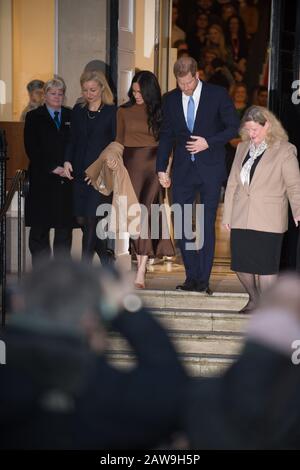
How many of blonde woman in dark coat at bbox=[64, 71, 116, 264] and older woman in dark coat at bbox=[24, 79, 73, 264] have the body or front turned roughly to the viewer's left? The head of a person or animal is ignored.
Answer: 0

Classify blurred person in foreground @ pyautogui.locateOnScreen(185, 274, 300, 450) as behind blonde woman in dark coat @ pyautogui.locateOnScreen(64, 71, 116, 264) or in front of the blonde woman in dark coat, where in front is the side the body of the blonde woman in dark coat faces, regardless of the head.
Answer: in front

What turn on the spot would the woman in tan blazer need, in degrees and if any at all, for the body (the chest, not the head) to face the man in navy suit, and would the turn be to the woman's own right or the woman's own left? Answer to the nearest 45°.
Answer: approximately 90° to the woman's own right

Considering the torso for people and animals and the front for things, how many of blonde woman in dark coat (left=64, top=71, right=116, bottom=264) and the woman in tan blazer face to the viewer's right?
0

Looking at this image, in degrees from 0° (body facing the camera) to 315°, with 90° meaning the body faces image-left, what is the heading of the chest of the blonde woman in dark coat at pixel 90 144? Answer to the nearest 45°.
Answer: approximately 0°

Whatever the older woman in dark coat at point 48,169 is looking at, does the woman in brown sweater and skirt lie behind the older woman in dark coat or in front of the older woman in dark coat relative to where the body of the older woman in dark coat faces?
in front

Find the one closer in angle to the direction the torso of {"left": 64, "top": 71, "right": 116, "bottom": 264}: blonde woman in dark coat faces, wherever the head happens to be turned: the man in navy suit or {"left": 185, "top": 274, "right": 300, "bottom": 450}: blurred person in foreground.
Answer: the blurred person in foreground

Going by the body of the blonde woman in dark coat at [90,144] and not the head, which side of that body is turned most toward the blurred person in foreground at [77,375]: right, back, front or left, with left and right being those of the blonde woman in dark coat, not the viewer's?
front

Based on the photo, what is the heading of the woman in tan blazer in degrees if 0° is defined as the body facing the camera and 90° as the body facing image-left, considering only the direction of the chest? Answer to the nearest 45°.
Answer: approximately 45°
